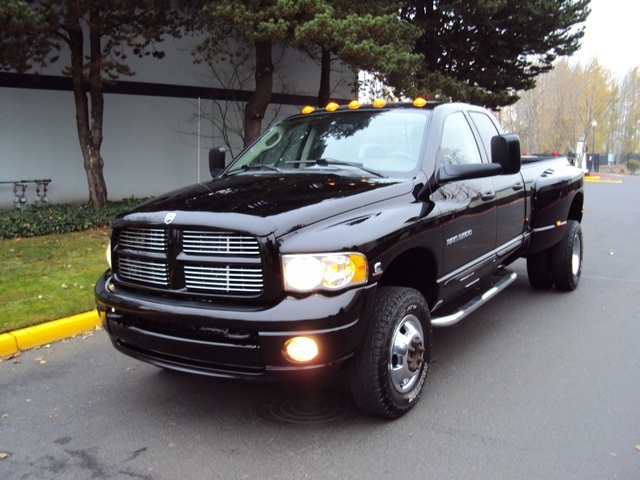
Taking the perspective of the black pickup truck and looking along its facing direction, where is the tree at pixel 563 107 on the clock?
The tree is roughly at 5 o'clock from the black pickup truck.

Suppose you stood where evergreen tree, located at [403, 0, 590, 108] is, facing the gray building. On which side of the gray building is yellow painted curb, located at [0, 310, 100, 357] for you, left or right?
left

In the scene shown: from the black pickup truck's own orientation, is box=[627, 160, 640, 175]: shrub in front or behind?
behind

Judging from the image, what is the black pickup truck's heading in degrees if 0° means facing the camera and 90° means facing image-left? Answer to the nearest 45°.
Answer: approximately 45°

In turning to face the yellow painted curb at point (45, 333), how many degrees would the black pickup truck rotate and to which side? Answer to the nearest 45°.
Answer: approximately 90° to its right

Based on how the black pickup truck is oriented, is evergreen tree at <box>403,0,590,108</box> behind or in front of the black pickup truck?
behind

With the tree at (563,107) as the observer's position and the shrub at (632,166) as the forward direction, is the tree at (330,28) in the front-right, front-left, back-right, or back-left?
front-right

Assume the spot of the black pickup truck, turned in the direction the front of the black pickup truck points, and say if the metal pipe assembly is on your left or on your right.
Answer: on your right

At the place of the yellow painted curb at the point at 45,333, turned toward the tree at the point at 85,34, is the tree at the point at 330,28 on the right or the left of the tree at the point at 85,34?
right
